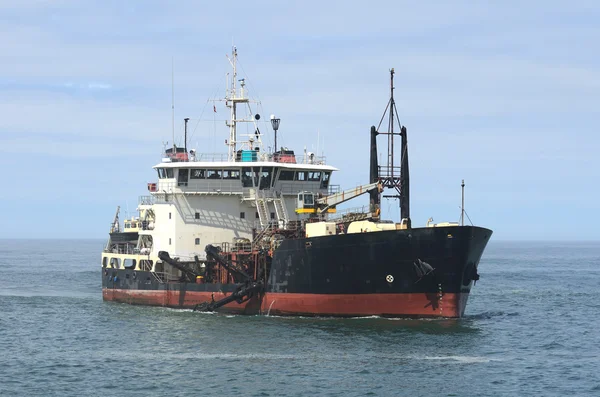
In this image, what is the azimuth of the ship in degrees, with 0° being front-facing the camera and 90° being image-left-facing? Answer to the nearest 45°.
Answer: approximately 315°
